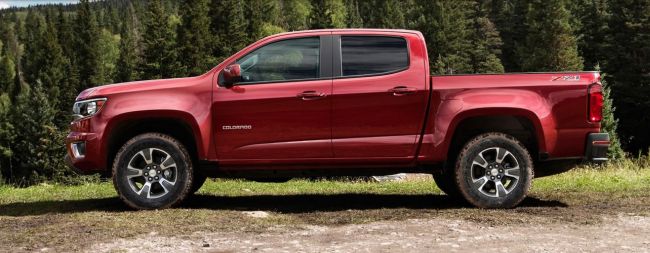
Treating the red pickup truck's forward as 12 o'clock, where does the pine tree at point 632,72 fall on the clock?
The pine tree is roughly at 4 o'clock from the red pickup truck.

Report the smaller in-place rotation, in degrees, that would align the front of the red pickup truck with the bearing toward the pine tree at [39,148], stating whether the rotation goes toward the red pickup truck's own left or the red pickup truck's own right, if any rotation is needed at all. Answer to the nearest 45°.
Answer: approximately 45° to the red pickup truck's own right

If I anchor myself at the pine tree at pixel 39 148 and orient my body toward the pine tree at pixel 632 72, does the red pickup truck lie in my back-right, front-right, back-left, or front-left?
front-right

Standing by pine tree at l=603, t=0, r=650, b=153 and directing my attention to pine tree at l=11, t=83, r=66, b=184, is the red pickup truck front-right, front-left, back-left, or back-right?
front-left

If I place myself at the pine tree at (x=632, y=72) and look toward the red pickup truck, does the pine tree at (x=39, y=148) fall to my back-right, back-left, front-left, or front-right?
front-right

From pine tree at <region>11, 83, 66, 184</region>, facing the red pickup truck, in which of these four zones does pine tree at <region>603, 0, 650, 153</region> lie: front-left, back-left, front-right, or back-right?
front-left

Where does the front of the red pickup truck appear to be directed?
to the viewer's left
